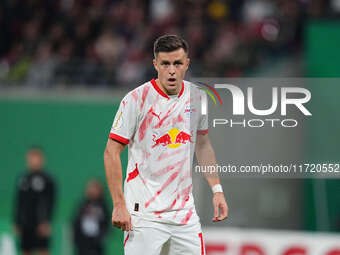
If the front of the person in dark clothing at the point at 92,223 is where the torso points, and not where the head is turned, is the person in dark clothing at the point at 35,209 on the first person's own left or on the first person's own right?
on the first person's own right

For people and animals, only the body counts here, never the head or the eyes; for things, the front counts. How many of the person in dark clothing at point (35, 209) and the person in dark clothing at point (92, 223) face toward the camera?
2
